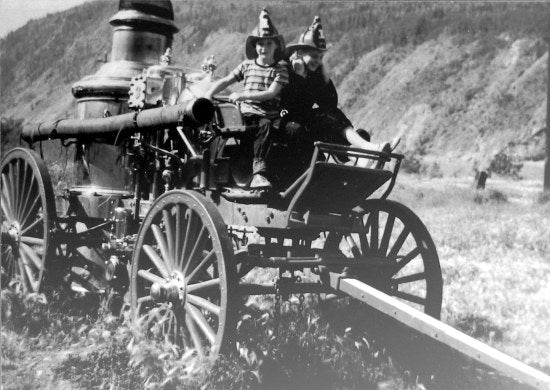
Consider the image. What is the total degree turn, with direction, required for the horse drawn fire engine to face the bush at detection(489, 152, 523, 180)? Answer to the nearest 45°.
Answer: approximately 90° to its left

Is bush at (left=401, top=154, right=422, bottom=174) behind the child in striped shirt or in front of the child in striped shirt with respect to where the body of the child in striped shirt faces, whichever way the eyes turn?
behind

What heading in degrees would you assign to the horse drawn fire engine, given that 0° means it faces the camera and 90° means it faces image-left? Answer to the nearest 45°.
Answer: approximately 315°

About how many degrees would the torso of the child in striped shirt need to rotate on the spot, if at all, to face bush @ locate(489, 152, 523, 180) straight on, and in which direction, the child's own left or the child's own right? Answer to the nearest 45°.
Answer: approximately 135° to the child's own left
